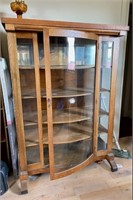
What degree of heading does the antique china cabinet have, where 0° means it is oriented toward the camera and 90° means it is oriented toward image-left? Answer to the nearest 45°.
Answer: approximately 315°
